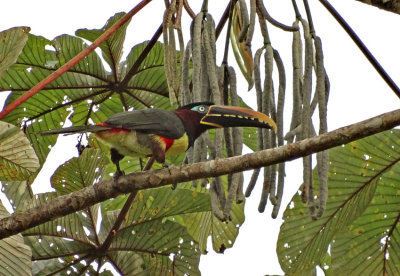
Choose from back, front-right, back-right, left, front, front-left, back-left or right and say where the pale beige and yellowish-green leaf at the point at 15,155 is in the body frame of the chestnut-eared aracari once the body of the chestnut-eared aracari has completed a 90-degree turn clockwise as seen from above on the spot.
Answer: front-right

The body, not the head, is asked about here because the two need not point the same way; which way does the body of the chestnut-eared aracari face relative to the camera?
to the viewer's right
